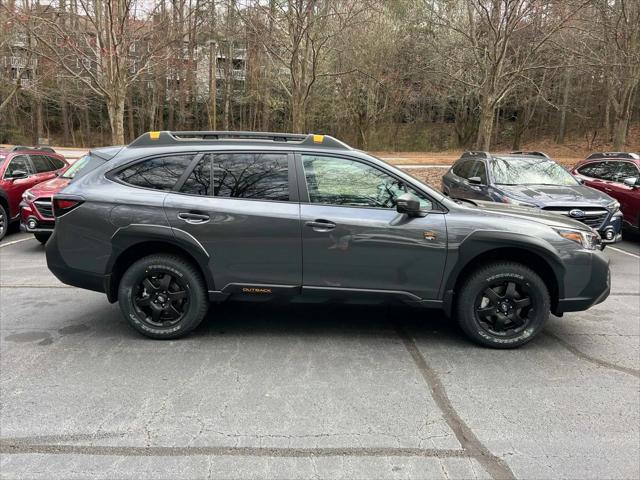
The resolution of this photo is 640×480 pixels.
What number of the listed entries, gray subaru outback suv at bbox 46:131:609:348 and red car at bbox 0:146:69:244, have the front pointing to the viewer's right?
1

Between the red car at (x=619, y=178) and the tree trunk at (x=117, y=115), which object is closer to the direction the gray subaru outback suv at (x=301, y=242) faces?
the red car

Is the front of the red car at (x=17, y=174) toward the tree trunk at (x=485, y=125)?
no

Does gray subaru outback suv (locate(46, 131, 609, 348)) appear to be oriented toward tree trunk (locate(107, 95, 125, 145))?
no

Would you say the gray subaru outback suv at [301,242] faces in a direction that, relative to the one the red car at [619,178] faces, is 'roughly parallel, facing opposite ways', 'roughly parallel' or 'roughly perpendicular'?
roughly perpendicular

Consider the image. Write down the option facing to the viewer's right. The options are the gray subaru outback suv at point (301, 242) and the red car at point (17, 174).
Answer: the gray subaru outback suv

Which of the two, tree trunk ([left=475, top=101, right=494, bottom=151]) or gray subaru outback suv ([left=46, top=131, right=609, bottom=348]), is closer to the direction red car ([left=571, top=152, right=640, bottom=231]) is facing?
the gray subaru outback suv

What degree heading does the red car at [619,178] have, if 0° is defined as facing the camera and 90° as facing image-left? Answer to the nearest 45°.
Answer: approximately 315°

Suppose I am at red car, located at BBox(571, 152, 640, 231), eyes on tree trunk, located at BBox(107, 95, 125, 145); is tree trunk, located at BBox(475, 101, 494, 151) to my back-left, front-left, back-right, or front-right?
front-right

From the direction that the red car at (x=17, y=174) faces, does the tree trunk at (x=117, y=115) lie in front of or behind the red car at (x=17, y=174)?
behind

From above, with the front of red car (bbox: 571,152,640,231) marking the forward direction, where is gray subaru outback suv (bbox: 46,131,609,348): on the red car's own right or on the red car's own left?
on the red car's own right

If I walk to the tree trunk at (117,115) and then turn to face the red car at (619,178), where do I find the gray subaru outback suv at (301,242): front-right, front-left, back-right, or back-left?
front-right

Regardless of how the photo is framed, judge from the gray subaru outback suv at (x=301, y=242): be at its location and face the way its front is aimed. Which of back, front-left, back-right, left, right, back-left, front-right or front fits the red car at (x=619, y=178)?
front-left

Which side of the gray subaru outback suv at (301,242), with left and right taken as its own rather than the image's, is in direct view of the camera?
right

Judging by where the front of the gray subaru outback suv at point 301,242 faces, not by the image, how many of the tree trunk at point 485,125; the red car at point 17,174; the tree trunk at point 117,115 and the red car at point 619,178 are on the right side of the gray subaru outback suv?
0

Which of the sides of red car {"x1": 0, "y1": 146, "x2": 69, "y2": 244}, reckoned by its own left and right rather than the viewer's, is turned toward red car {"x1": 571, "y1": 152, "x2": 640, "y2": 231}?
left
